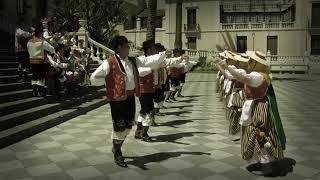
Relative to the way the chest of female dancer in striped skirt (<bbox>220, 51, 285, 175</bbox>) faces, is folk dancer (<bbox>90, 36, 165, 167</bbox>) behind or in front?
in front

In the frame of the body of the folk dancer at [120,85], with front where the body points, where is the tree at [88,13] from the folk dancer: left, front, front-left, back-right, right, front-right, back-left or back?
back-left

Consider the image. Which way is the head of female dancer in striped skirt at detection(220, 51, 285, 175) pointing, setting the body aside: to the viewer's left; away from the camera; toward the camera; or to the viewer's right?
to the viewer's left

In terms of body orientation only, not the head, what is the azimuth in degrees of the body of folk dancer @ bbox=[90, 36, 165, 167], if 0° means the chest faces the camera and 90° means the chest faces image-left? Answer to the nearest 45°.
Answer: approximately 315°

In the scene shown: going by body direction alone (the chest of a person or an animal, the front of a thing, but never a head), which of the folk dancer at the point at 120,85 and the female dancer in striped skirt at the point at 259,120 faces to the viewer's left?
the female dancer in striped skirt

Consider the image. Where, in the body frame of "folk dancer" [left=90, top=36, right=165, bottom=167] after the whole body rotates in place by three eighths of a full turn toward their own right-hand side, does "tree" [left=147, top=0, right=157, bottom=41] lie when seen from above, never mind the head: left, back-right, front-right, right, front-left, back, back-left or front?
right

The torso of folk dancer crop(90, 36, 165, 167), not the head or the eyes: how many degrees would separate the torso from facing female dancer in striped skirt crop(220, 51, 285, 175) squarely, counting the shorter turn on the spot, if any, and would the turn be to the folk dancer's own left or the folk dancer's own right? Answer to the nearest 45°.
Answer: approximately 45° to the folk dancer's own left

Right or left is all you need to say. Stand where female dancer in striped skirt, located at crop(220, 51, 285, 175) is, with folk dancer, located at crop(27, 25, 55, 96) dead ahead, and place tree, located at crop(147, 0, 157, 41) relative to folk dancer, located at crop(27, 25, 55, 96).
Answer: right

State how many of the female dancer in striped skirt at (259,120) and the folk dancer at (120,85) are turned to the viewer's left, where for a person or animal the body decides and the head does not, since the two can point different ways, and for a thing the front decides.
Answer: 1

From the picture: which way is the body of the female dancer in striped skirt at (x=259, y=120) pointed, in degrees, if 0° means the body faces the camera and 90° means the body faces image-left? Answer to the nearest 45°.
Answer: approximately 90°
